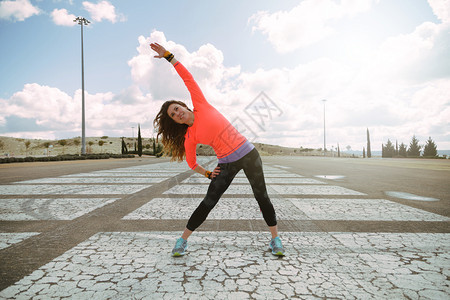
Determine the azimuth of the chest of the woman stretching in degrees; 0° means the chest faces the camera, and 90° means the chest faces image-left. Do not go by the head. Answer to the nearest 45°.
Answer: approximately 0°
